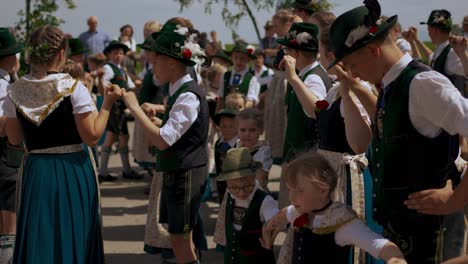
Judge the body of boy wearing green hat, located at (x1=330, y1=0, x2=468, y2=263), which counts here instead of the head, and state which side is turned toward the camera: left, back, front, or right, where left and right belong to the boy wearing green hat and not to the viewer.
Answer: left

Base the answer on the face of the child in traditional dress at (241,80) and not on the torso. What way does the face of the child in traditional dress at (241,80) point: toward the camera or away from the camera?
toward the camera

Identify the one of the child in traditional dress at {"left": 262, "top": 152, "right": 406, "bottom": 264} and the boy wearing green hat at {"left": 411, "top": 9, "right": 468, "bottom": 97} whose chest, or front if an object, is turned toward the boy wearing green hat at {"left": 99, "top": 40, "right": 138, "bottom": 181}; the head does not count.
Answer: the boy wearing green hat at {"left": 411, "top": 9, "right": 468, "bottom": 97}

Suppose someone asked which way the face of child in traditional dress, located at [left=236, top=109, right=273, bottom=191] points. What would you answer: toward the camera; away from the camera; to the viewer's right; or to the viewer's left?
toward the camera

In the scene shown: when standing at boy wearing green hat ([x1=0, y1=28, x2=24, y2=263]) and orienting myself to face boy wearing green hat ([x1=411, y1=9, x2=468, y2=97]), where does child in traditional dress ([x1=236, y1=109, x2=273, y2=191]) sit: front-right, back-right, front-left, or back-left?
front-right

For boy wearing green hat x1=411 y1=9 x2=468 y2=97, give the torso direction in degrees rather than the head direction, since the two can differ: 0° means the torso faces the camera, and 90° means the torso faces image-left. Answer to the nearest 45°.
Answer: approximately 90°

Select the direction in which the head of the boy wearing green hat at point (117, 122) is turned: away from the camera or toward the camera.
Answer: toward the camera

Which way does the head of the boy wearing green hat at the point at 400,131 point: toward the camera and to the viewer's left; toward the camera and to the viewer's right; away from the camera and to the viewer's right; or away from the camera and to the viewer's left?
toward the camera and to the viewer's left

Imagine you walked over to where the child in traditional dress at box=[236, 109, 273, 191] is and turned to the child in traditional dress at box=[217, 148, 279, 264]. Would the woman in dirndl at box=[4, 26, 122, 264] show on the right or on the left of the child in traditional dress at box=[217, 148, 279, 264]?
right

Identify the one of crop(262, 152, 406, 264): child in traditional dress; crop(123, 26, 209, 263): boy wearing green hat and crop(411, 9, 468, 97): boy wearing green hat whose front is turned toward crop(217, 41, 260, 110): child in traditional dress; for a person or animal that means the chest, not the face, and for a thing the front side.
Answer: crop(411, 9, 468, 97): boy wearing green hat

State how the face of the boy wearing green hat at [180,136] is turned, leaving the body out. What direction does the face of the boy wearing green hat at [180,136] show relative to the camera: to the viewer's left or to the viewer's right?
to the viewer's left

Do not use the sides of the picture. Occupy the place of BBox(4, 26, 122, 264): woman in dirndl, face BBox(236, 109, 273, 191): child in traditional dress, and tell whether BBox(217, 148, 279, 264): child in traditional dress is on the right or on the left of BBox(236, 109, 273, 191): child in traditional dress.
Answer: right
